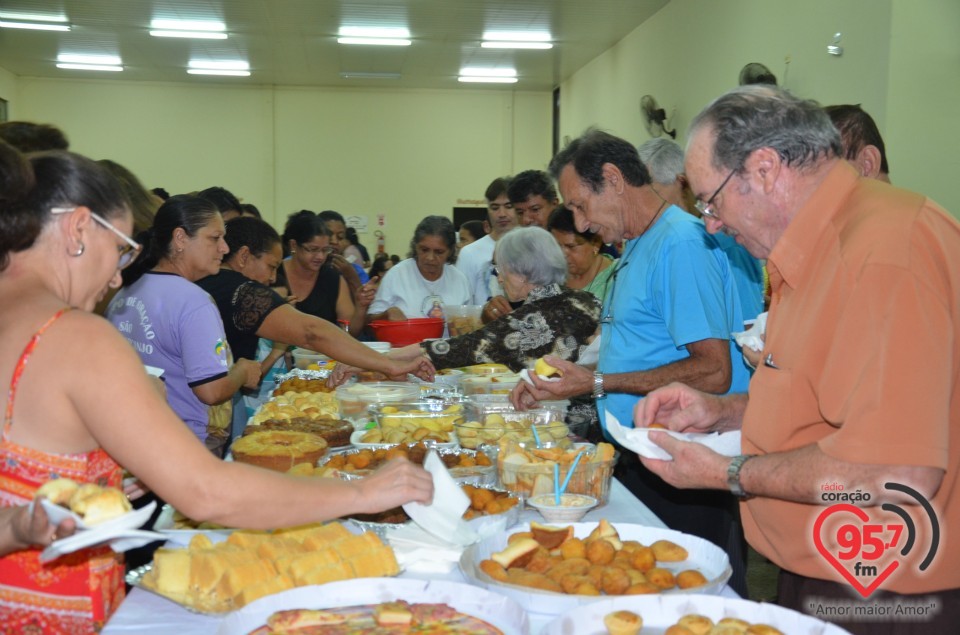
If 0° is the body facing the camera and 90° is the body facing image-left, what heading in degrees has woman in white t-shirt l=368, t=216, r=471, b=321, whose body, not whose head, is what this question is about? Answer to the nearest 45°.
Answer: approximately 0°

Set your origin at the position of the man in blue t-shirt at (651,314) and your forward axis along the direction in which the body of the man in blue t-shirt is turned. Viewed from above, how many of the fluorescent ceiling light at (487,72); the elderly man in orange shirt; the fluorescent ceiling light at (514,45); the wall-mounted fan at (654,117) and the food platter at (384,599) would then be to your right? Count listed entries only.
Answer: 3

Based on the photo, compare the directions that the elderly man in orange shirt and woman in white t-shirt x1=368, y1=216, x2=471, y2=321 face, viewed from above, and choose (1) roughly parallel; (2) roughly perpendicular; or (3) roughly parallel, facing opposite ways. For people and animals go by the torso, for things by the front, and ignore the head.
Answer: roughly perpendicular

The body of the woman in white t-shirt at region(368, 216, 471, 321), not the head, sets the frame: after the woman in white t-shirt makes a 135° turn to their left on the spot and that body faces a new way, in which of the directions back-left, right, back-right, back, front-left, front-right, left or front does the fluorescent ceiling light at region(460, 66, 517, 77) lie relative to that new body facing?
front-left

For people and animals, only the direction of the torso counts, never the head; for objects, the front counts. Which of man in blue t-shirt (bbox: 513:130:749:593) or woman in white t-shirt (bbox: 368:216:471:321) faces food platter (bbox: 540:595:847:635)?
the woman in white t-shirt

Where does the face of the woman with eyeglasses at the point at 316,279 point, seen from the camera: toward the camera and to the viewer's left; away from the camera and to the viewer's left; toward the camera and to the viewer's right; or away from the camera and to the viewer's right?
toward the camera and to the viewer's right

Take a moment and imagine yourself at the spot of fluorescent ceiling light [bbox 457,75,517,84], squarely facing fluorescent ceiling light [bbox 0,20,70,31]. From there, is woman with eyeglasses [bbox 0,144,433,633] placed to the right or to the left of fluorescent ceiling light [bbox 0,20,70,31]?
left

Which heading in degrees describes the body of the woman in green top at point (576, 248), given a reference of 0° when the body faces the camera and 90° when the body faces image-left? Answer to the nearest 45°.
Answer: approximately 45°

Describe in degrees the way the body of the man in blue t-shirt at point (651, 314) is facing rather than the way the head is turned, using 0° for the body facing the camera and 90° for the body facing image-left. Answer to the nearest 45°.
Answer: approximately 90°

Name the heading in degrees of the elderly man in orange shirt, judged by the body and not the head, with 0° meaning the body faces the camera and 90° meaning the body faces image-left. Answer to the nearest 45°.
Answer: approximately 90°

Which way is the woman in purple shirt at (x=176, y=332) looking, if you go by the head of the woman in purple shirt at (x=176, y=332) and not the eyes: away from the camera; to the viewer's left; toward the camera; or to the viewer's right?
to the viewer's right

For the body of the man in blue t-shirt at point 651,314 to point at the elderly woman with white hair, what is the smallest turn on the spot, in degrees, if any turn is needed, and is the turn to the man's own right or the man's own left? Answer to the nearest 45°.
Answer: approximately 45° to the man's own right

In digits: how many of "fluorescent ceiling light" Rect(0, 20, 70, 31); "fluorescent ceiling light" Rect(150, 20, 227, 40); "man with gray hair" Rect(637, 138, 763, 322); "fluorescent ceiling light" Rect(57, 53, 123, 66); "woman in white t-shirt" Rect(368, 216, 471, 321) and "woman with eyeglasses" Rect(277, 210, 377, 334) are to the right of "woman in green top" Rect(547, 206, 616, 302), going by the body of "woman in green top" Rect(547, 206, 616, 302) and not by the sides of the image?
5
